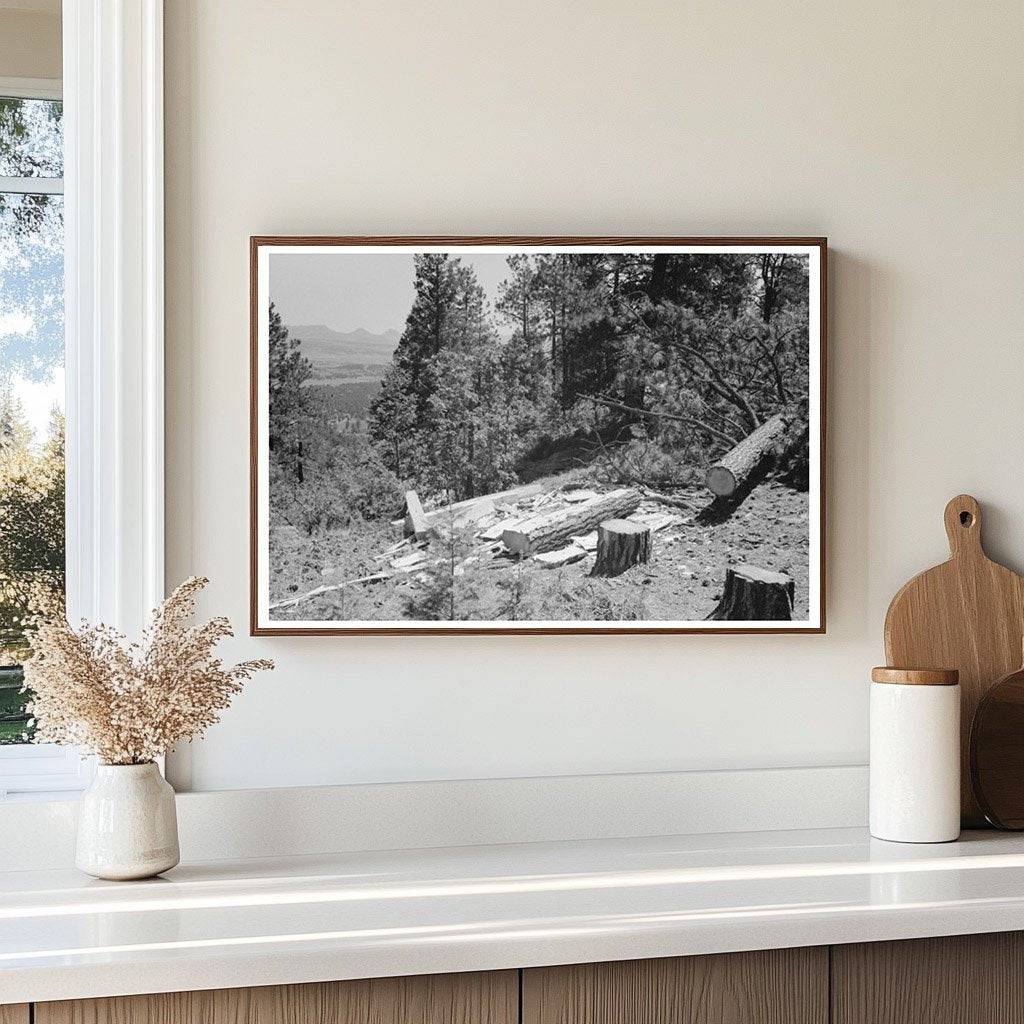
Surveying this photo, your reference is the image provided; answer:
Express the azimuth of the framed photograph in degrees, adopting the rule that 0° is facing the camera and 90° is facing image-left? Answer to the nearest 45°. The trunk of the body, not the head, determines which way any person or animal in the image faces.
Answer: approximately 0°
